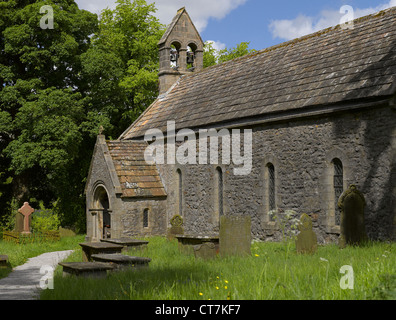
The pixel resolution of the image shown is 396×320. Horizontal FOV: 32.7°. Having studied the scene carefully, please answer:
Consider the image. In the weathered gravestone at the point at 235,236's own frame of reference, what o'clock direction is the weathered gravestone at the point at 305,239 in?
the weathered gravestone at the point at 305,239 is roughly at 9 o'clock from the weathered gravestone at the point at 235,236.

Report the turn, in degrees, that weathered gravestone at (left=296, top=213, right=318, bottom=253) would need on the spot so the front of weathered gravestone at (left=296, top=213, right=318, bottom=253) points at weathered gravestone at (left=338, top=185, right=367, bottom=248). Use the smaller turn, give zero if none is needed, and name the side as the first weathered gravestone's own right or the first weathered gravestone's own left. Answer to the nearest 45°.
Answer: approximately 135° to the first weathered gravestone's own left

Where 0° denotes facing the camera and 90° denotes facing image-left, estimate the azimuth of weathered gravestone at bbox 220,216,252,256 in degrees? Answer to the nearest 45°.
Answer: approximately 0°

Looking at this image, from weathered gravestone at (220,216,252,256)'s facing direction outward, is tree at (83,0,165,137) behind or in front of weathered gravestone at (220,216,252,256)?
behind

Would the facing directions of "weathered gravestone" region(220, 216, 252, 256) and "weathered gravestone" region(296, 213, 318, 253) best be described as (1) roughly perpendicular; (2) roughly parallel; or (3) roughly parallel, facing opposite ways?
roughly parallel

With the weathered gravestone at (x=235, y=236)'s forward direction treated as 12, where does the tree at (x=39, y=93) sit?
The tree is roughly at 5 o'clock from the weathered gravestone.

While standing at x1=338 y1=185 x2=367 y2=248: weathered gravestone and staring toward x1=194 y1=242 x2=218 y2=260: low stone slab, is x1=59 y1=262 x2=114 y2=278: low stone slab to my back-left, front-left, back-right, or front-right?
front-left

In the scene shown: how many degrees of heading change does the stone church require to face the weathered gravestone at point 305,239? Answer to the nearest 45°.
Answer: approximately 45° to its left

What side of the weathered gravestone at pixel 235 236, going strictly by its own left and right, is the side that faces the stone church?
back

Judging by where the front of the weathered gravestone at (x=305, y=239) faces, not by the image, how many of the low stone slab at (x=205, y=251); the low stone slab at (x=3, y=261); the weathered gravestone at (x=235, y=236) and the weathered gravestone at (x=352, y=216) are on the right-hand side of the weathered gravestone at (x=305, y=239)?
3

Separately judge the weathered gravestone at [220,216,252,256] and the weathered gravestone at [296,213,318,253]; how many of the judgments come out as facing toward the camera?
2

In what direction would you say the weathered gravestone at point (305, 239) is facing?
toward the camera
